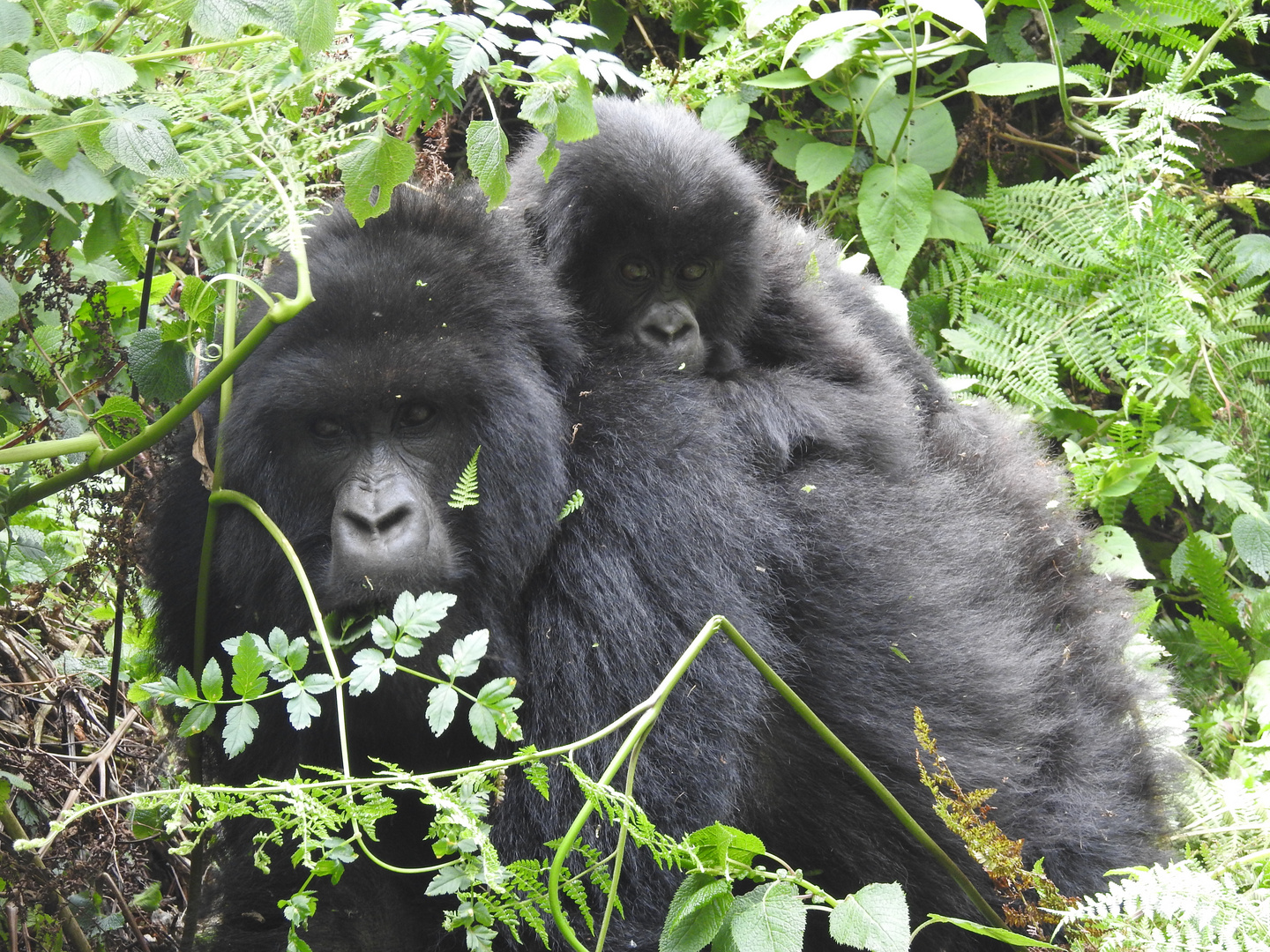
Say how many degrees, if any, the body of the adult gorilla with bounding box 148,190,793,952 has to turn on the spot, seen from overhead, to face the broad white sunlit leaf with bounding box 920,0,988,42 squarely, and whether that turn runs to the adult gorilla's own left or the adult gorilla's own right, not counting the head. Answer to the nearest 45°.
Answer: approximately 180°

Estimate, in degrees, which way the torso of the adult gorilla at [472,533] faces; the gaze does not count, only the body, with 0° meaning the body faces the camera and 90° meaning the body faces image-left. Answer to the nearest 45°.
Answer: approximately 45°

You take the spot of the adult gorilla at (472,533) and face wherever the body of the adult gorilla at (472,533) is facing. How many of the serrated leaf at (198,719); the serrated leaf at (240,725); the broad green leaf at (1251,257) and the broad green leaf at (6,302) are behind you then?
1

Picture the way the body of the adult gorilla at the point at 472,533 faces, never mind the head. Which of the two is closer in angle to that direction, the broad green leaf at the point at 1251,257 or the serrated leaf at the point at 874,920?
the serrated leaf

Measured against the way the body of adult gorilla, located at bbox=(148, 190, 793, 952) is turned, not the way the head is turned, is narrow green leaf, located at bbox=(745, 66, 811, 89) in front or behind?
behind

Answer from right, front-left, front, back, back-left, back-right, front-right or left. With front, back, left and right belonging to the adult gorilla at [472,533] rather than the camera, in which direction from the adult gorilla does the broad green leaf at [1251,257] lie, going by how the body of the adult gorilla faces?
back

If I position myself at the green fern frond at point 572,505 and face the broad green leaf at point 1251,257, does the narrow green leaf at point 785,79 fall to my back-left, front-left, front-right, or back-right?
front-left

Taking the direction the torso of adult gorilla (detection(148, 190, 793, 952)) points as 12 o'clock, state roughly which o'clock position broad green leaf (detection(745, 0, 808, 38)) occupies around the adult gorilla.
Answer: The broad green leaf is roughly at 5 o'clock from the adult gorilla.

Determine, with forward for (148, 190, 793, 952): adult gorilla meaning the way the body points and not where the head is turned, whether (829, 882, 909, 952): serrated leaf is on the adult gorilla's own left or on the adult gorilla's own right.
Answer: on the adult gorilla's own left
